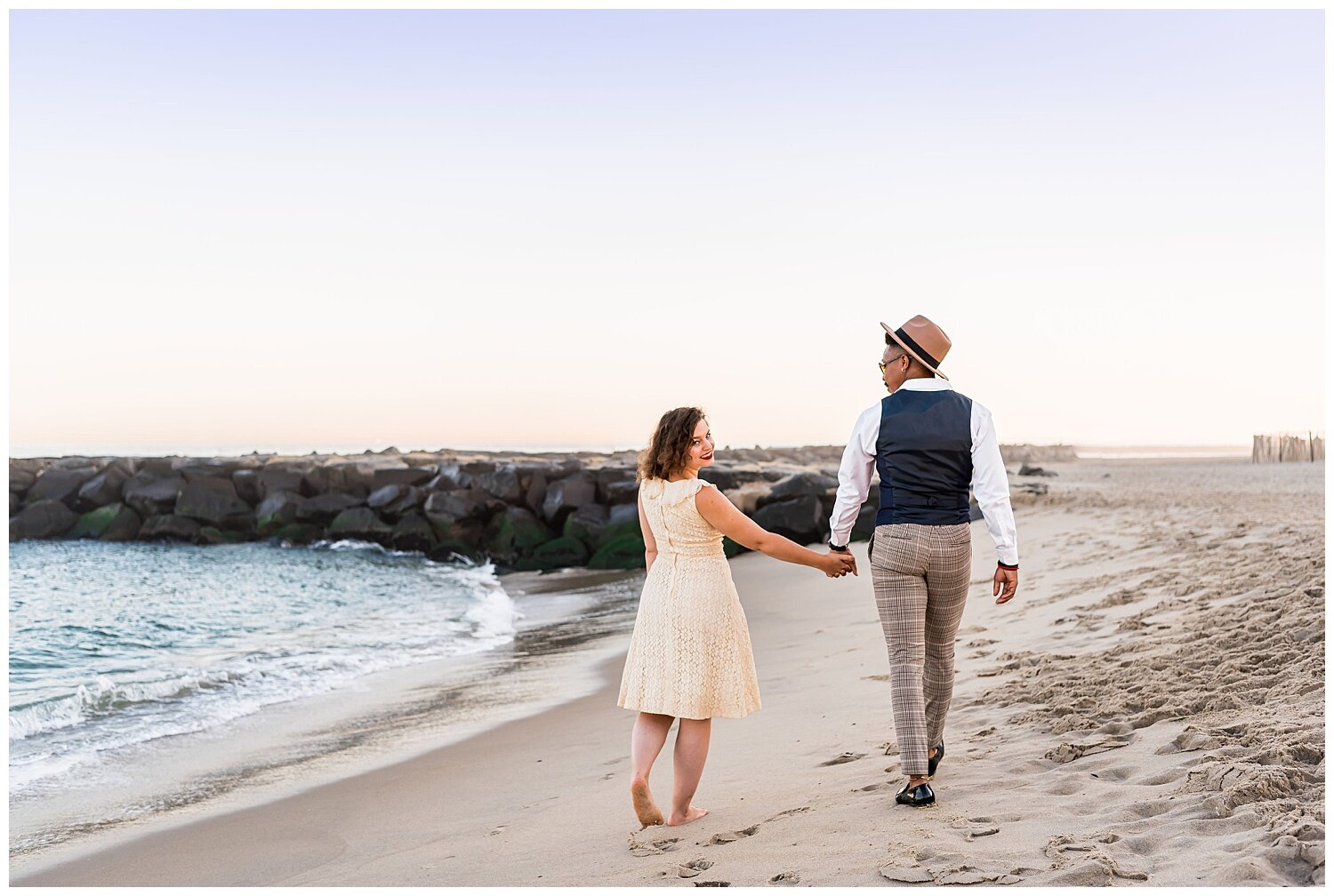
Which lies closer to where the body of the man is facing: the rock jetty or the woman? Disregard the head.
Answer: the rock jetty

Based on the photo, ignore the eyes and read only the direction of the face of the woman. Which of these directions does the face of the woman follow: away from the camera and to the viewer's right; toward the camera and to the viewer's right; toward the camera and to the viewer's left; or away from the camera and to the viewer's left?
toward the camera and to the viewer's right

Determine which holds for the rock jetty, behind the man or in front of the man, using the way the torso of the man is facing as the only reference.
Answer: in front

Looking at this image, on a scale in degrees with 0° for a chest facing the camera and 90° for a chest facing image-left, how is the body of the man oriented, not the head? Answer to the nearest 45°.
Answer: approximately 180°

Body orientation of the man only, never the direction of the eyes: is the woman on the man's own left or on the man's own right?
on the man's own left
